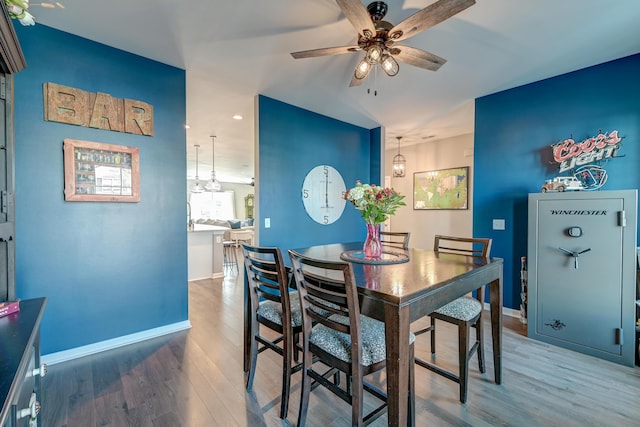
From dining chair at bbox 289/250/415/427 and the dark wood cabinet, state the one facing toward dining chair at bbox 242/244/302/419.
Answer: the dark wood cabinet

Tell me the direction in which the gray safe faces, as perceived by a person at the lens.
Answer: facing the viewer and to the left of the viewer

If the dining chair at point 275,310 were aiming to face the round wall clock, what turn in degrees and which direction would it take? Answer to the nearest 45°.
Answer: approximately 45° to its left

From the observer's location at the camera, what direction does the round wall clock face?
facing the viewer and to the right of the viewer

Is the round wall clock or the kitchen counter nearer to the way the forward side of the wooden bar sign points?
the round wall clock

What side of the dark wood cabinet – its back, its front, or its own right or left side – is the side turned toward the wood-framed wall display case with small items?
left

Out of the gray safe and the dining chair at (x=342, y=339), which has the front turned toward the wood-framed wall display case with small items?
the gray safe

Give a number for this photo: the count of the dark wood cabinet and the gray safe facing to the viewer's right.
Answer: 1

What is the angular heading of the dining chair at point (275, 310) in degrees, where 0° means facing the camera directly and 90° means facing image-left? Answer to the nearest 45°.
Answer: approximately 225°

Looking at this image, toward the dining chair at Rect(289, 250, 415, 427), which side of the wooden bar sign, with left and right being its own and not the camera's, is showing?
front

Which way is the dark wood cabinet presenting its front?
to the viewer's right
